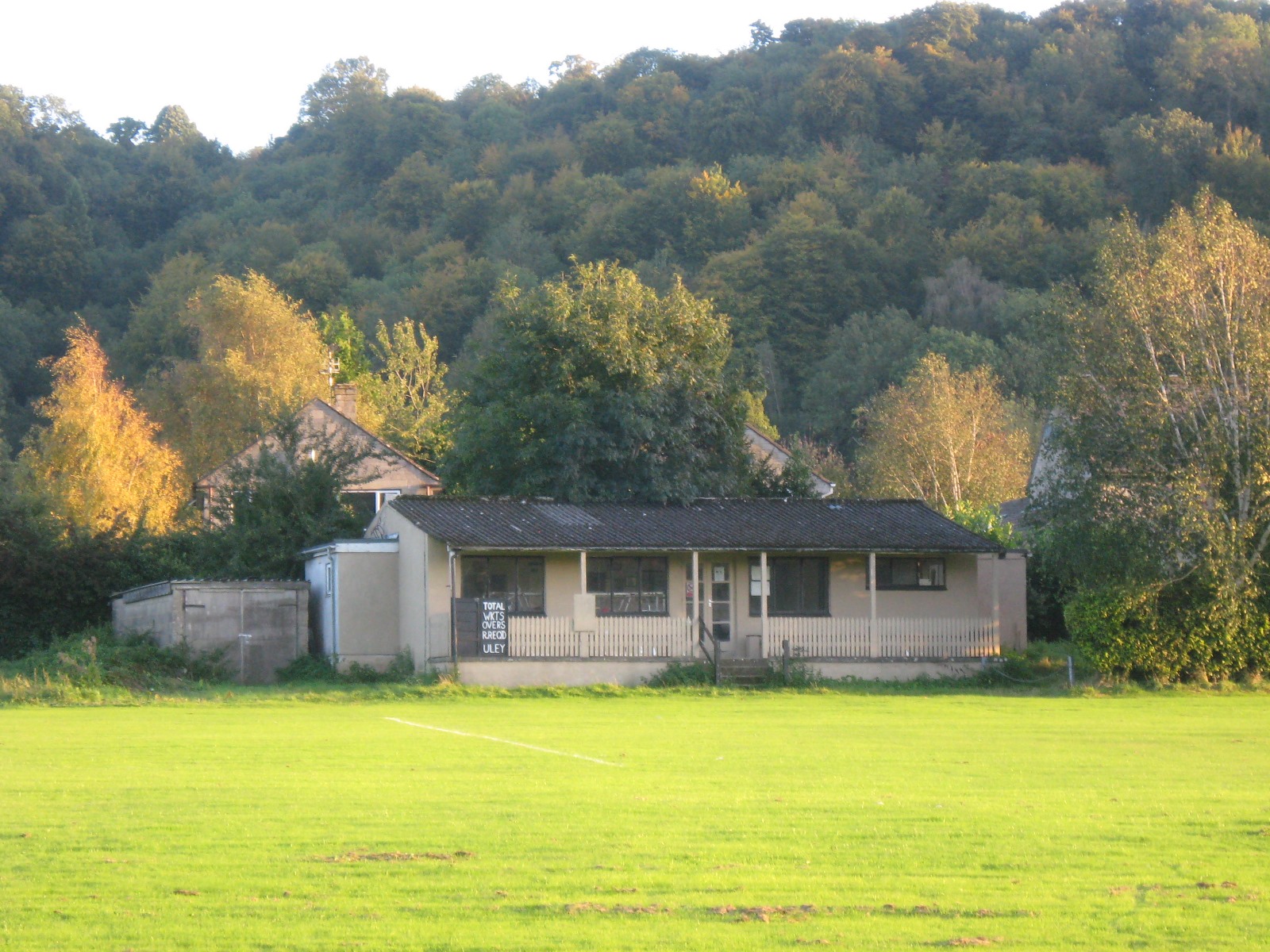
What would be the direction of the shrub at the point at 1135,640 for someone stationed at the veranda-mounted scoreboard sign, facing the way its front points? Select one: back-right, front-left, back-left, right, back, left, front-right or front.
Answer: left

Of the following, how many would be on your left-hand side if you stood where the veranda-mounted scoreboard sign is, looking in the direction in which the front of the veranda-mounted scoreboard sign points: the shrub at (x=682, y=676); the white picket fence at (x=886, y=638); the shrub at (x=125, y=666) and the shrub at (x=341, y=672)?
2

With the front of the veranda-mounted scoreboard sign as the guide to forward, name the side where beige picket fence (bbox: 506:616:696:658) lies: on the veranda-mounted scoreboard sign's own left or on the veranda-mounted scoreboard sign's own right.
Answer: on the veranda-mounted scoreboard sign's own left

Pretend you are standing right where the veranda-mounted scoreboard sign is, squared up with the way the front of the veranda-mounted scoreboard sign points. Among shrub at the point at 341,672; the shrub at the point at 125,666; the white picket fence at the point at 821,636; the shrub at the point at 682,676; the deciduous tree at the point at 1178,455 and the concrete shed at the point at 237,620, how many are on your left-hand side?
3

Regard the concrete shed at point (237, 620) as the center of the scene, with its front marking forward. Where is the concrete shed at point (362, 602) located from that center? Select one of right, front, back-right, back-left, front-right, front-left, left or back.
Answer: left

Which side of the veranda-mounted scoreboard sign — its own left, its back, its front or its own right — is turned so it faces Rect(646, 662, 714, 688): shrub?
left

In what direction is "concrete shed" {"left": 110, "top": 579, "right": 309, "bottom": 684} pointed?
toward the camera

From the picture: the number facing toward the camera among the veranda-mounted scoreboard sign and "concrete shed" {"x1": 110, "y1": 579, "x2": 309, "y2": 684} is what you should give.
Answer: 2

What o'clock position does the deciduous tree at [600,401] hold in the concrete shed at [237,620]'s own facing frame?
The deciduous tree is roughly at 8 o'clock from the concrete shed.

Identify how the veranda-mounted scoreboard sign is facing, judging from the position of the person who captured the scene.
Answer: facing the viewer

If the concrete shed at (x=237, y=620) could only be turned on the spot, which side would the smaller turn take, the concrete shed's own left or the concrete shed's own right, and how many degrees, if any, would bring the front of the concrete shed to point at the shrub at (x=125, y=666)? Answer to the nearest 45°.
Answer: approximately 45° to the concrete shed's own right

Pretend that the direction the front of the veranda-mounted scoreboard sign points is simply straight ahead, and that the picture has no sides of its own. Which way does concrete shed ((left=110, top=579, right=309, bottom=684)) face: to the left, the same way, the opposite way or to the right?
the same way

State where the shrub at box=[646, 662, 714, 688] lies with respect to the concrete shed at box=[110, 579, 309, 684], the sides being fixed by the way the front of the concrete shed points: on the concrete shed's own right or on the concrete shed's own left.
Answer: on the concrete shed's own left
